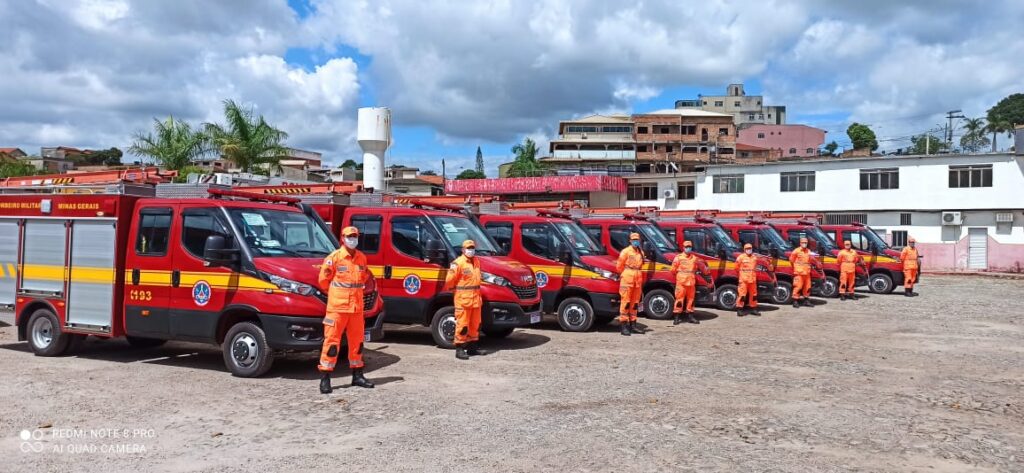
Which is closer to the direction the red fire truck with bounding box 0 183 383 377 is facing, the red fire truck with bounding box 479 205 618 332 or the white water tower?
the red fire truck

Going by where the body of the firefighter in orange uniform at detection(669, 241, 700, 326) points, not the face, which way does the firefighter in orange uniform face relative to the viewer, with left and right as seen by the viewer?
facing the viewer

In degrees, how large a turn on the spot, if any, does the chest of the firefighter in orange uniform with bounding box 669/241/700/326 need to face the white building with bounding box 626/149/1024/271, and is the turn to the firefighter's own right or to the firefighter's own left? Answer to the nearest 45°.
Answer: approximately 135° to the firefighter's own left

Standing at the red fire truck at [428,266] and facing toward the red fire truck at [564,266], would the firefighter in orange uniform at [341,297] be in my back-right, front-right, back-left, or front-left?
back-right

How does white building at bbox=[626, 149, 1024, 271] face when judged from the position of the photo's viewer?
facing the viewer and to the left of the viewer

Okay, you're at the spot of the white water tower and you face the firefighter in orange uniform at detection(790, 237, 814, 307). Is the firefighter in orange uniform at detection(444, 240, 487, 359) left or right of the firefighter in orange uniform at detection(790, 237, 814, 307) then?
right

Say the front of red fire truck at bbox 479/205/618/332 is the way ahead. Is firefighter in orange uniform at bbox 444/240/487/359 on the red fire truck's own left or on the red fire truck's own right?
on the red fire truck's own right

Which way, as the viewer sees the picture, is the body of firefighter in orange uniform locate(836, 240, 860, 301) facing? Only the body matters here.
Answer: toward the camera

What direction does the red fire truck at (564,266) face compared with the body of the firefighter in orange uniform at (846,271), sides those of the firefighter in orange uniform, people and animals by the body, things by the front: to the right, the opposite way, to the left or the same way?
to the left

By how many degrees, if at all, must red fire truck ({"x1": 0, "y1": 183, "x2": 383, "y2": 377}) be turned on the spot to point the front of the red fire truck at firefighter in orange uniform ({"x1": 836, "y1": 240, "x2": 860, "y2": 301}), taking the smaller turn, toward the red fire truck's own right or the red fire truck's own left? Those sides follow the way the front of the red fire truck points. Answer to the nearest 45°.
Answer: approximately 45° to the red fire truck's own left

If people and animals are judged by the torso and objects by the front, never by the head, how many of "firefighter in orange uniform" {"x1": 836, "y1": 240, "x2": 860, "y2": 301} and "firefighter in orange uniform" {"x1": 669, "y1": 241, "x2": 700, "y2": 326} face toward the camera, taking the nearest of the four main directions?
2

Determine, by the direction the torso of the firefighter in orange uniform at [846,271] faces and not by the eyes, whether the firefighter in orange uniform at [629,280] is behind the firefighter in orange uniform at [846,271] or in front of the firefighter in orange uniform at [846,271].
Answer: in front
